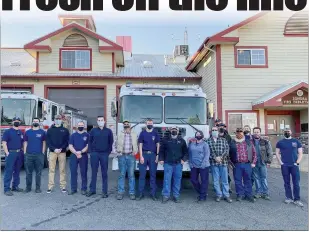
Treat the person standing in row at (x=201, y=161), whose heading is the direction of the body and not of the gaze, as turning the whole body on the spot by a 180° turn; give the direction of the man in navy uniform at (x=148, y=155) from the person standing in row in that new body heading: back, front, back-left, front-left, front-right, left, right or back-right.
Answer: left

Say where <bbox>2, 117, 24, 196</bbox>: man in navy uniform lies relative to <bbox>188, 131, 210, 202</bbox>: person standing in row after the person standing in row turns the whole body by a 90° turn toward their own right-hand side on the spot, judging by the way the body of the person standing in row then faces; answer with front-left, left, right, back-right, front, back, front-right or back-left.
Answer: front

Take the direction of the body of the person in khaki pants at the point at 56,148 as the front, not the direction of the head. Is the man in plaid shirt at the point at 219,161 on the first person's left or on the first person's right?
on the first person's left

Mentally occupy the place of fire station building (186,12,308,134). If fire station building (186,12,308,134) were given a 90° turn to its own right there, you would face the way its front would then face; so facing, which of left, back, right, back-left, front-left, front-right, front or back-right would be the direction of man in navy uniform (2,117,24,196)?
front-left

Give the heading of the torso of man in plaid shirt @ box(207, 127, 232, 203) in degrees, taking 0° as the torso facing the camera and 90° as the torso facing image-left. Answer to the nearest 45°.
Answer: approximately 0°

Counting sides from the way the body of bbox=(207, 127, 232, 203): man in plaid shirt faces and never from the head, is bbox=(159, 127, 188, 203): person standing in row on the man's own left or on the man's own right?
on the man's own right
